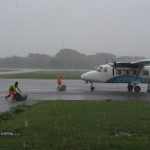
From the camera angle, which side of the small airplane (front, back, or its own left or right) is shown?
left

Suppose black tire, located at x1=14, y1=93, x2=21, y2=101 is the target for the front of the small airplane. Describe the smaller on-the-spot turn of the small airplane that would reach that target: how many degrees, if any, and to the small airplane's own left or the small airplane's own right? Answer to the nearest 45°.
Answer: approximately 45° to the small airplane's own left
